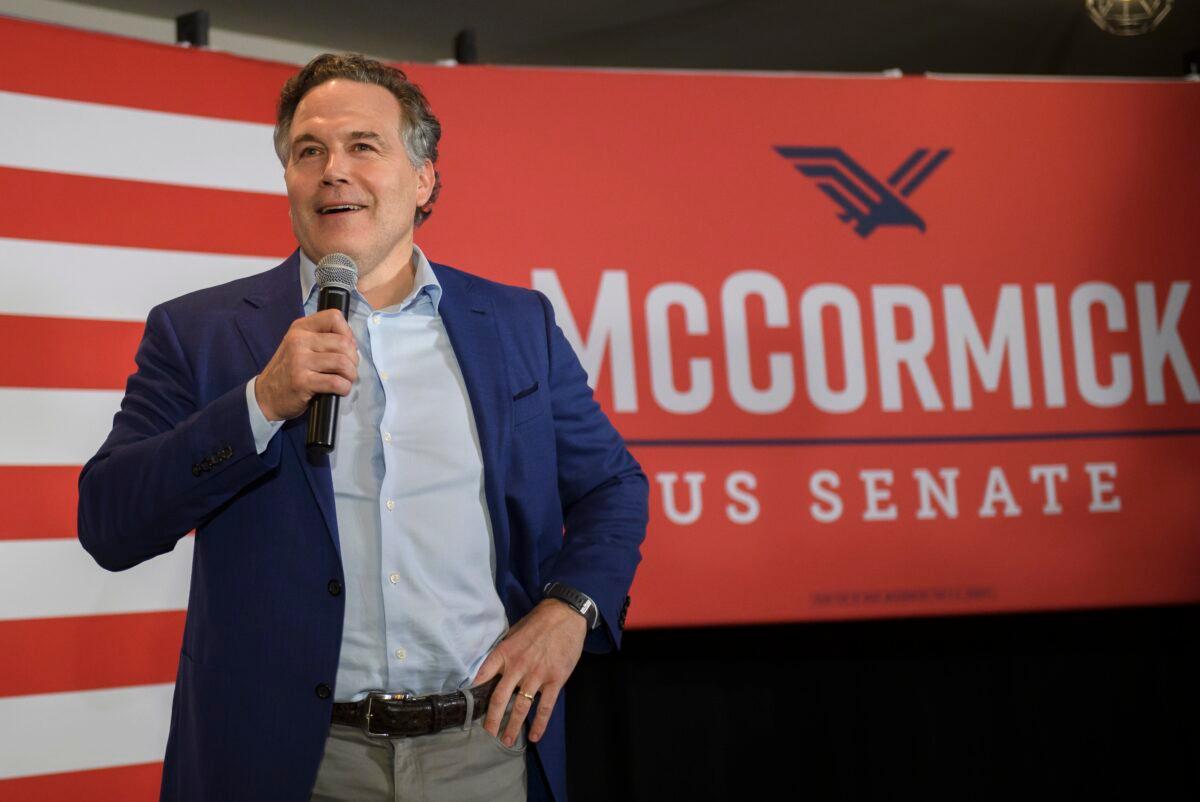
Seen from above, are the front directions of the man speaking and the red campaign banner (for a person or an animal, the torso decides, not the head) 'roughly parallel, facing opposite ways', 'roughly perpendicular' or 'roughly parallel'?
roughly parallel

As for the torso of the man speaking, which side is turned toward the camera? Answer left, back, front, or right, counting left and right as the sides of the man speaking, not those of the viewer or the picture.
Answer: front

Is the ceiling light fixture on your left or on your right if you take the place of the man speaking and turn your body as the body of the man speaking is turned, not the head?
on your left

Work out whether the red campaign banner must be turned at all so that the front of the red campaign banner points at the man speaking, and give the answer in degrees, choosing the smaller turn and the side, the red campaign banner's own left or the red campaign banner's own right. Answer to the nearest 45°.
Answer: approximately 45° to the red campaign banner's own right

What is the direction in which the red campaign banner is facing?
toward the camera

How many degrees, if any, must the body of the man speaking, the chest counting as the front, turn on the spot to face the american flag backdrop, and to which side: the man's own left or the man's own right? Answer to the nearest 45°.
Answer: approximately 135° to the man's own right

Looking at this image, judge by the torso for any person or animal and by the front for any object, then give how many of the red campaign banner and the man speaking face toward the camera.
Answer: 2

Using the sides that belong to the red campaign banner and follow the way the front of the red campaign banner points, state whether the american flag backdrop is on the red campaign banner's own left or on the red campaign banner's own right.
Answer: on the red campaign banner's own right
